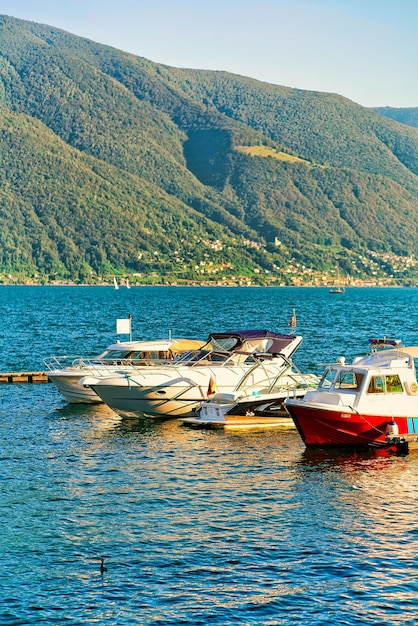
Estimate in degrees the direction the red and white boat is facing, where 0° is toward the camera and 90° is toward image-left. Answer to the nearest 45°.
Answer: approximately 45°

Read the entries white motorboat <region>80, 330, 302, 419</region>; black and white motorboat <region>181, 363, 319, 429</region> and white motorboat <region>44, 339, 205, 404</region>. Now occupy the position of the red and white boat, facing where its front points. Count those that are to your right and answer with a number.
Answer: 3

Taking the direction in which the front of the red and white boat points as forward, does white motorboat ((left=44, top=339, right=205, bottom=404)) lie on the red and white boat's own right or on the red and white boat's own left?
on the red and white boat's own right

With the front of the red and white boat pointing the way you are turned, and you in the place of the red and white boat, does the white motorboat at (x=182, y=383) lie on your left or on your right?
on your right

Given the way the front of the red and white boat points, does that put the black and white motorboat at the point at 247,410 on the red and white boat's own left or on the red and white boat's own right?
on the red and white boat's own right
